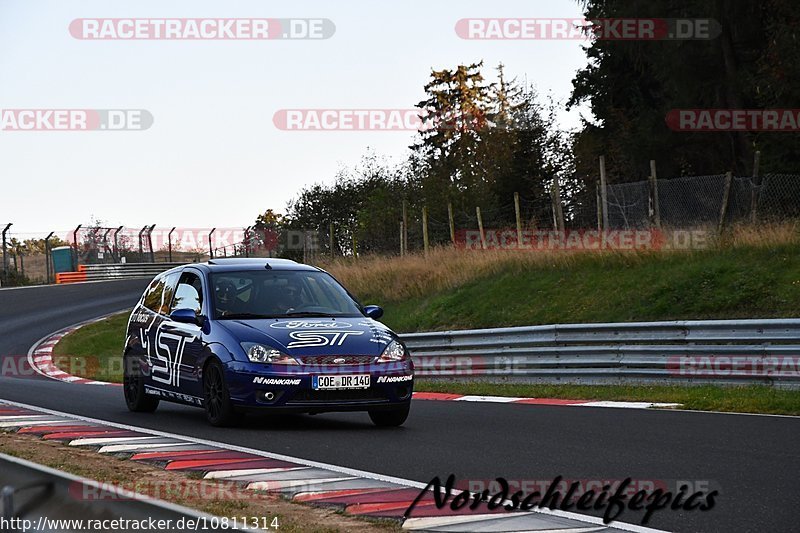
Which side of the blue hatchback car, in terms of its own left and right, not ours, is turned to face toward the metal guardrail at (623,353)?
left

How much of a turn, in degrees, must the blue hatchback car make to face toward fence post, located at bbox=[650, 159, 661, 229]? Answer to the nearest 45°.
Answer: approximately 90° to its left

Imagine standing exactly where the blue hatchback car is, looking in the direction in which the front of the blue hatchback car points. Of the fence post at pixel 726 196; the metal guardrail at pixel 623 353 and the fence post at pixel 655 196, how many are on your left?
3

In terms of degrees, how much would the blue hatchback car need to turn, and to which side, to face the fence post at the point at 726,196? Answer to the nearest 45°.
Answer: approximately 90° to its left

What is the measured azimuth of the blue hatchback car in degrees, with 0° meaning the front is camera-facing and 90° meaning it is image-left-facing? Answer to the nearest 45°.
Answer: approximately 315°

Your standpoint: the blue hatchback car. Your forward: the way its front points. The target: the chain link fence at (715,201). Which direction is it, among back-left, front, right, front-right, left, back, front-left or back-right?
left

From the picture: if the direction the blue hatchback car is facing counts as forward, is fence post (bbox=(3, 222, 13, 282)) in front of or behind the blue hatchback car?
behind
